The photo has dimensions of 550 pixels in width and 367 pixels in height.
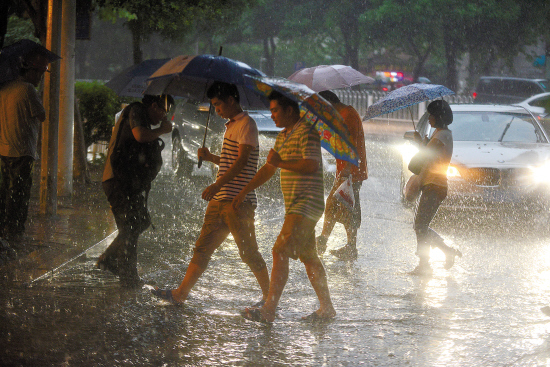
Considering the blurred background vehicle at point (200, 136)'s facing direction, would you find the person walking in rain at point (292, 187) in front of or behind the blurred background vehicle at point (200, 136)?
in front

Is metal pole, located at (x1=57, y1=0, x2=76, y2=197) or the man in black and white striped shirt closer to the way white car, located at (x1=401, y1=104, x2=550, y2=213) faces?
the man in black and white striped shirt

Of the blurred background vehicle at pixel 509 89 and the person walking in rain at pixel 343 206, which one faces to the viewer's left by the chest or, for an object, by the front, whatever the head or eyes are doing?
the person walking in rain

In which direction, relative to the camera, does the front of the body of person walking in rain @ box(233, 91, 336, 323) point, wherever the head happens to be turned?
to the viewer's left

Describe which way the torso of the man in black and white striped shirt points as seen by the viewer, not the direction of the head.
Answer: to the viewer's left

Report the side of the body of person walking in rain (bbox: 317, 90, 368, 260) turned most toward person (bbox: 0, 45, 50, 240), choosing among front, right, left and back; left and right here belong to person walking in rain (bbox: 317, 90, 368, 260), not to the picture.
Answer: front

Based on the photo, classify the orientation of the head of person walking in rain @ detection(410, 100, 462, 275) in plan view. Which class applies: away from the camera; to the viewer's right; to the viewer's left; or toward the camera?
to the viewer's left

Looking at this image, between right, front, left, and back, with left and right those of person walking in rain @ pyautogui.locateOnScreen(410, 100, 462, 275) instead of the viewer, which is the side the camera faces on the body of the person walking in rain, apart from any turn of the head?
left
